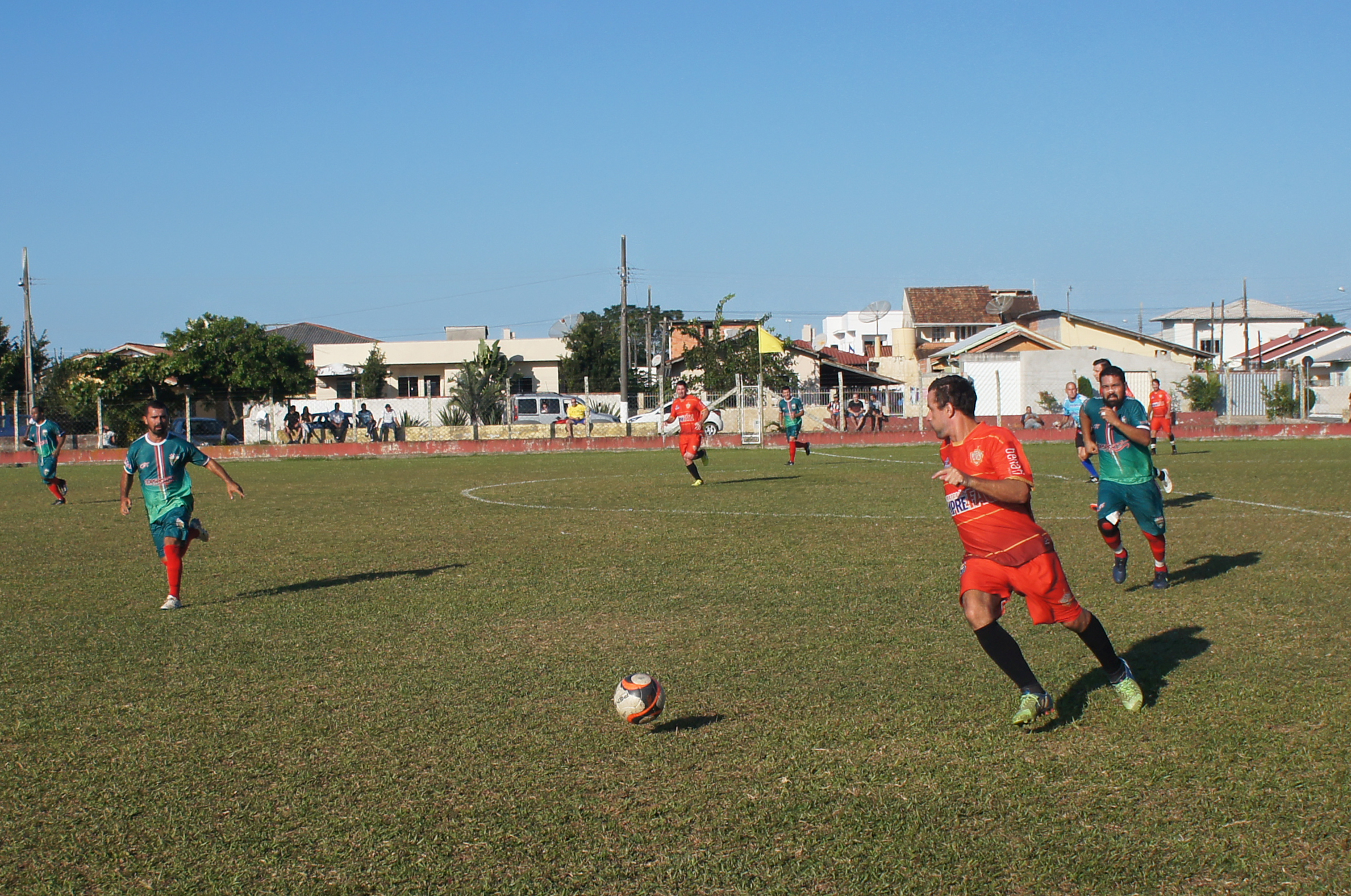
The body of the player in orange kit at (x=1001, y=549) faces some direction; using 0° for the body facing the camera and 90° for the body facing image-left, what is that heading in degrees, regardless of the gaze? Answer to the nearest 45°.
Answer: approximately 45°

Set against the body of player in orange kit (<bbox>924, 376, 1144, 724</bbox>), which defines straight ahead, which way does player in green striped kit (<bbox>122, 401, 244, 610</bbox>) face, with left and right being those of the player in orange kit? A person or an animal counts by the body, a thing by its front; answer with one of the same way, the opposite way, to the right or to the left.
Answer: to the left

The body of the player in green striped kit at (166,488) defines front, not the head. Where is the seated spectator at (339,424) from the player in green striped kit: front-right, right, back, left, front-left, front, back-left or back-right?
back

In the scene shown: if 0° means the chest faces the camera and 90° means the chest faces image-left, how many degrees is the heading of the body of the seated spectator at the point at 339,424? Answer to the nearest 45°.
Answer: approximately 0°

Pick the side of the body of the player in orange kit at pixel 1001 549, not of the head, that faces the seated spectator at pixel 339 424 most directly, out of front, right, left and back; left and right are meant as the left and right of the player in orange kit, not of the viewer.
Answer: right

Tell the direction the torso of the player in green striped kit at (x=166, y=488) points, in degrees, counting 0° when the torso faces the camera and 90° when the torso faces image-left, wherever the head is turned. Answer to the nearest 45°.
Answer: approximately 0°

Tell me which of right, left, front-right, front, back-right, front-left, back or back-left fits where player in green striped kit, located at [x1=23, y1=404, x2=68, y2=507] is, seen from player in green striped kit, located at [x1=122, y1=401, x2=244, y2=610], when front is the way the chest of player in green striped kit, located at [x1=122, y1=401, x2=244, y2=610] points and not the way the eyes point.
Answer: back
